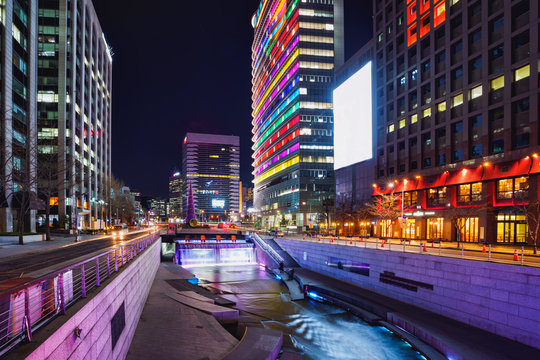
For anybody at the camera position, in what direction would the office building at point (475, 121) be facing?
facing the viewer and to the left of the viewer

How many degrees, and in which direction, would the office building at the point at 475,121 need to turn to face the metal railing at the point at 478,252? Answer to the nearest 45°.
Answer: approximately 45° to its left

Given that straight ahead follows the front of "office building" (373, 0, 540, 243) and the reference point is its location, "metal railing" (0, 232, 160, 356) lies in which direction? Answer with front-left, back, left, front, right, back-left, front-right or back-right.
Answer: front-left
